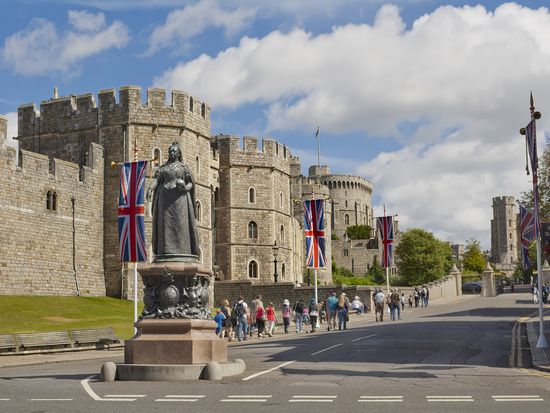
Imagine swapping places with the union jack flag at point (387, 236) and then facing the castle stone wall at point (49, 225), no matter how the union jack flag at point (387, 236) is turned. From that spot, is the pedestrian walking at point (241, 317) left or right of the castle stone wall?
left

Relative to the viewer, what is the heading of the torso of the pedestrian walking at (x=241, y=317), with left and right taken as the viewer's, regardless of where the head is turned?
facing away from the viewer and to the right of the viewer

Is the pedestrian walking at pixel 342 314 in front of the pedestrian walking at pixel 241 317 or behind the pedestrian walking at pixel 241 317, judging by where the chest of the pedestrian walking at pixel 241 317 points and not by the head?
in front

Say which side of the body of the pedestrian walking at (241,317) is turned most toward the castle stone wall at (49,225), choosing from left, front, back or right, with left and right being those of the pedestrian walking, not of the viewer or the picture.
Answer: left

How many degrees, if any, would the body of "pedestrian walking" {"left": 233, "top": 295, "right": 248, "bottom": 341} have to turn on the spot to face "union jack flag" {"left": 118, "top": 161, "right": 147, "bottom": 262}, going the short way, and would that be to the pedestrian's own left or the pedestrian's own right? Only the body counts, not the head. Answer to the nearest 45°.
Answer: approximately 135° to the pedestrian's own left
